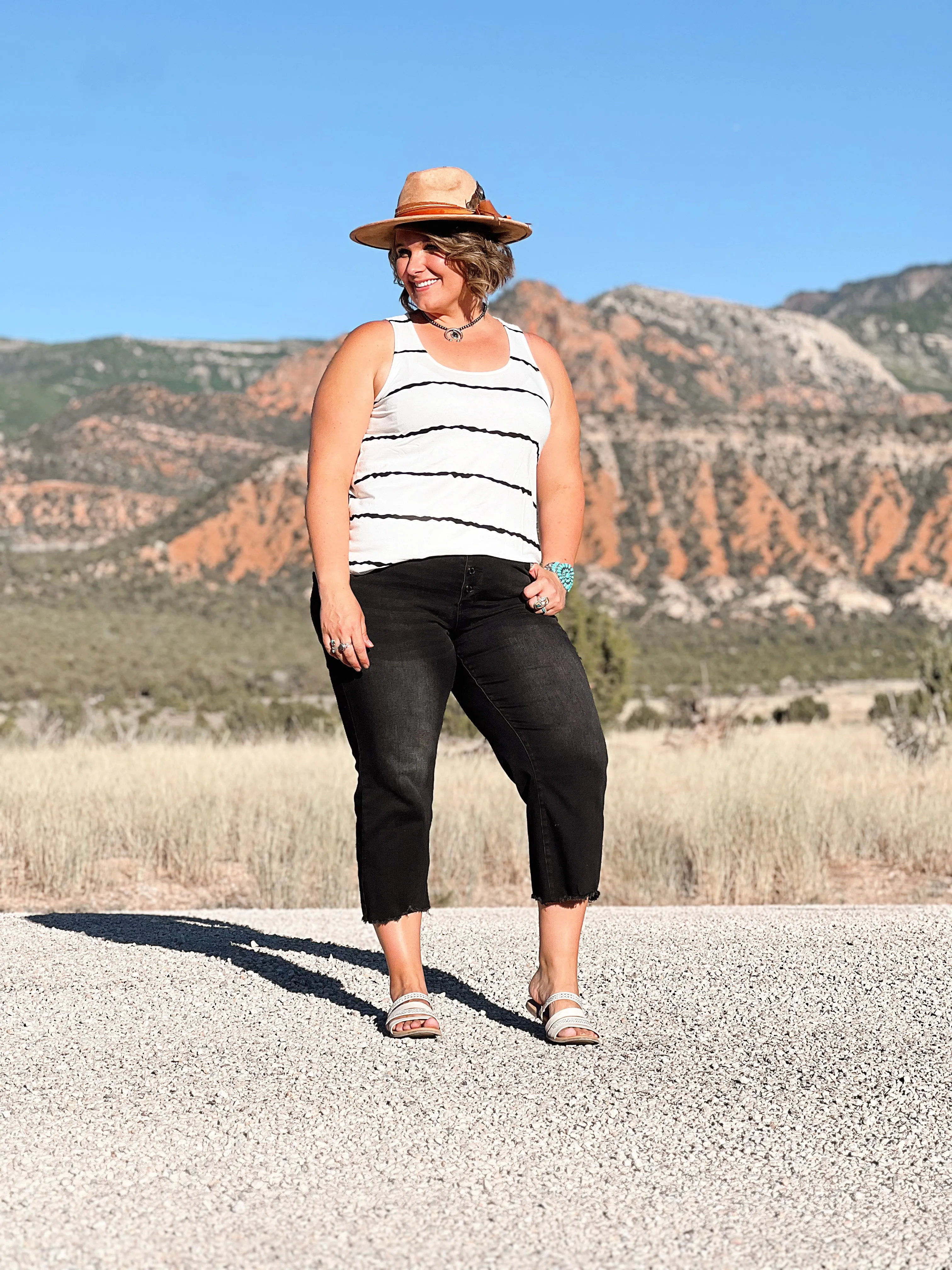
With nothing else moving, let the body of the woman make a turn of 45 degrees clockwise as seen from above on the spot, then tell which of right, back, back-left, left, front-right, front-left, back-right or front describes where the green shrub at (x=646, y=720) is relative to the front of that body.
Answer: back-right

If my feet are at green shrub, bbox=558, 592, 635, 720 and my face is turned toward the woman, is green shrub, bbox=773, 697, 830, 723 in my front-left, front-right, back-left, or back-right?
back-left

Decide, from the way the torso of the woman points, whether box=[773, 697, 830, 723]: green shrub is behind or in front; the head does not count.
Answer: behind

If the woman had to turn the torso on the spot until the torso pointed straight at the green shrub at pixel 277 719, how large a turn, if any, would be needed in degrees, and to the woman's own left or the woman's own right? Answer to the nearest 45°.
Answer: approximately 180°

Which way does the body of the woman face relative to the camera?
toward the camera

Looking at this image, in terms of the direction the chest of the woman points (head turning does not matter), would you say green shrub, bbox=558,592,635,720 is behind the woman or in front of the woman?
behind

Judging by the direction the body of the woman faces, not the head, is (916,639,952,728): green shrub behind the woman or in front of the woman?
behind

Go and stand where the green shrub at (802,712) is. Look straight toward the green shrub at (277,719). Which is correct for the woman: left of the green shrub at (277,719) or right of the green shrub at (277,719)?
left
